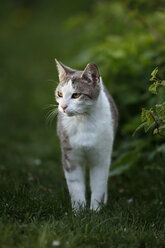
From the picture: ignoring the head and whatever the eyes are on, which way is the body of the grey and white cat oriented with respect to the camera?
toward the camera
